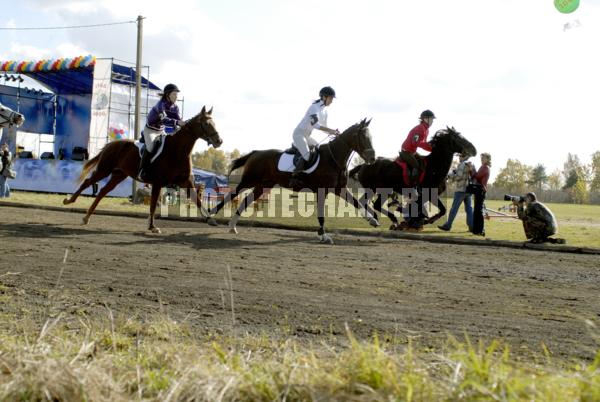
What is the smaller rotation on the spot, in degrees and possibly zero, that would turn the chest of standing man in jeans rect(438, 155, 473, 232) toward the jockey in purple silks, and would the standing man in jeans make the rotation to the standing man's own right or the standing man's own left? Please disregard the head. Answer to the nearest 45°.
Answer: approximately 45° to the standing man's own left

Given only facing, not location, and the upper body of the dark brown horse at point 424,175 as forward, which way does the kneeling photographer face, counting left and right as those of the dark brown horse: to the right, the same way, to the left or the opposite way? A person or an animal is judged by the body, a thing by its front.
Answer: the opposite way

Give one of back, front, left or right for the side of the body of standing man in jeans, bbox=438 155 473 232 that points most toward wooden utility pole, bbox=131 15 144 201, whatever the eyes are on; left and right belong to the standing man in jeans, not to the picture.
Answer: front

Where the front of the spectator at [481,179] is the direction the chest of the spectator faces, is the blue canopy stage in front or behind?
in front

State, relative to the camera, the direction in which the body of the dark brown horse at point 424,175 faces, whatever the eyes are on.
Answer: to the viewer's right

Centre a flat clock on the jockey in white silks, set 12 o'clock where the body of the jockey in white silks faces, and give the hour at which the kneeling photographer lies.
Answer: The kneeling photographer is roughly at 12 o'clock from the jockey in white silks.

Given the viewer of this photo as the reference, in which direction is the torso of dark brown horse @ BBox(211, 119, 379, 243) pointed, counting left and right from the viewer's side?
facing to the right of the viewer

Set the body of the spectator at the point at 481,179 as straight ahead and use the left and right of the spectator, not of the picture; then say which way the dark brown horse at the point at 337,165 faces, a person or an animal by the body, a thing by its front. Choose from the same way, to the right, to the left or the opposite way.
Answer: the opposite way

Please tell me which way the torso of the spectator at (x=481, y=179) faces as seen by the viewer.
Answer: to the viewer's left

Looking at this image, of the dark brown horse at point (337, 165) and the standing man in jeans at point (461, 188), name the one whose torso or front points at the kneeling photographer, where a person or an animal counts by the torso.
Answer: the dark brown horse

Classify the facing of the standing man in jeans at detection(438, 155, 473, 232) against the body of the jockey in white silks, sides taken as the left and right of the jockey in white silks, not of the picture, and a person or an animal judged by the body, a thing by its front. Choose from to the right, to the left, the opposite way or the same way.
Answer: the opposite way

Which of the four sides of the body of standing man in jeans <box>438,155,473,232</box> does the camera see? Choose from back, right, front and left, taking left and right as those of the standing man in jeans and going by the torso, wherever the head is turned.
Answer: left

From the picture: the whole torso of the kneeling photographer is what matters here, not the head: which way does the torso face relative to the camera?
to the viewer's left

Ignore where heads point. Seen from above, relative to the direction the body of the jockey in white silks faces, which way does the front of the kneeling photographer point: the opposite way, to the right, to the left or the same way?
the opposite way

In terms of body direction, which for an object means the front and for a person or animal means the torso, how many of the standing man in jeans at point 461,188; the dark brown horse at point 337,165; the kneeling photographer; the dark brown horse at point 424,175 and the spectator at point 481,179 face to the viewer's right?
2

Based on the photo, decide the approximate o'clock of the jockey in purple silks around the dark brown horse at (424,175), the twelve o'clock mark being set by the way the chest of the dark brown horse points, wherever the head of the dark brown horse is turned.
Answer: The jockey in purple silks is roughly at 5 o'clock from the dark brown horse.

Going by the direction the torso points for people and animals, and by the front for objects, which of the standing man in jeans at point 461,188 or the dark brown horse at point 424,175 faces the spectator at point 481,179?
the dark brown horse

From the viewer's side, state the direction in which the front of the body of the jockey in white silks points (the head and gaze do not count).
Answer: to the viewer's right
